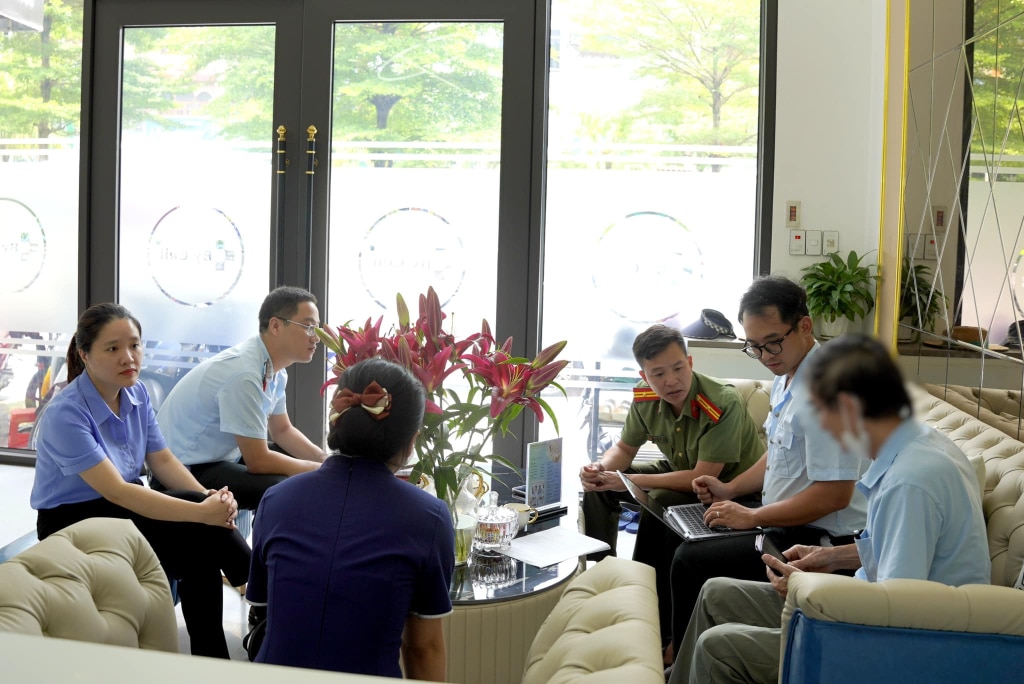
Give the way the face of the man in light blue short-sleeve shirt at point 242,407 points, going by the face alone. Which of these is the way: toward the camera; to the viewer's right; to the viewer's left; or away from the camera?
to the viewer's right

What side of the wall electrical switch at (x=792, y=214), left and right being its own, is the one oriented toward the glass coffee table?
front

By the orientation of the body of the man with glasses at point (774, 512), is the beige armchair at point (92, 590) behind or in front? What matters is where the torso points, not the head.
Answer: in front

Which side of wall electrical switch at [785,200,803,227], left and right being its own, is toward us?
front

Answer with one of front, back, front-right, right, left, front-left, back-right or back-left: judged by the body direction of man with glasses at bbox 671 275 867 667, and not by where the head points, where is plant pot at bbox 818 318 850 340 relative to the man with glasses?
back-right

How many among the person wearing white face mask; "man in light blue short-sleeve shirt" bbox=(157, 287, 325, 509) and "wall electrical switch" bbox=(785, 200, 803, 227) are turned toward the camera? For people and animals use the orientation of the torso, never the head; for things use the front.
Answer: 1

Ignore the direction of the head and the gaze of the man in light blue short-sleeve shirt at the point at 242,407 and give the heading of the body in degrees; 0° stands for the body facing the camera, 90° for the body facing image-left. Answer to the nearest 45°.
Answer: approximately 270°

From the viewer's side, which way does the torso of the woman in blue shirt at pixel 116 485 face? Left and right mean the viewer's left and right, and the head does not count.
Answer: facing the viewer and to the right of the viewer

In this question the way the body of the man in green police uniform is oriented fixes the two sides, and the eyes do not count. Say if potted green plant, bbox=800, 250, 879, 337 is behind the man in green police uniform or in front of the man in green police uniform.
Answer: behind
